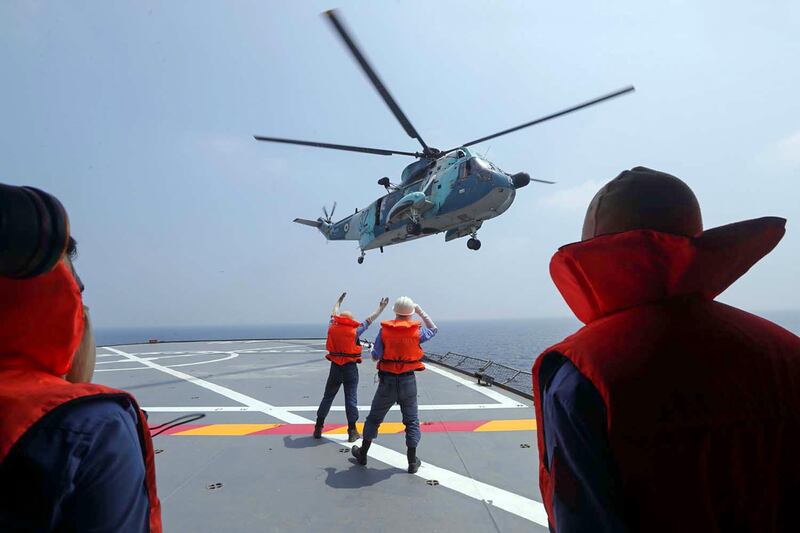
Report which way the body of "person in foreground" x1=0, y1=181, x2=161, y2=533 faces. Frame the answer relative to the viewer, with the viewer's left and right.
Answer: facing away from the viewer and to the right of the viewer

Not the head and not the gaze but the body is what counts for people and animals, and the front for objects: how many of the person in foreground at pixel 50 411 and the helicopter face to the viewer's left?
0

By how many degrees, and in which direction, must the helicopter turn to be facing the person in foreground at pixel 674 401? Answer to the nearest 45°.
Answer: approximately 45° to its right

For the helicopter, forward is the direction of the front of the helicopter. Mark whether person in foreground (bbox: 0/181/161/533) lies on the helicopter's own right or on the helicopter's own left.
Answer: on the helicopter's own right

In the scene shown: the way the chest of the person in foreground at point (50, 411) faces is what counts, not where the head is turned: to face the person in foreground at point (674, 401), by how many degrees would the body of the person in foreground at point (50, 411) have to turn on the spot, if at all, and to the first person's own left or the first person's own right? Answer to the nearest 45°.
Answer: approximately 90° to the first person's own right

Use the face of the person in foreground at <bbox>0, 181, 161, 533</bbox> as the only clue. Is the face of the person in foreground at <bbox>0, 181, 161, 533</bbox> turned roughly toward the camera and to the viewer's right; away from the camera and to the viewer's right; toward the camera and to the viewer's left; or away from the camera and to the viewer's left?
away from the camera and to the viewer's right

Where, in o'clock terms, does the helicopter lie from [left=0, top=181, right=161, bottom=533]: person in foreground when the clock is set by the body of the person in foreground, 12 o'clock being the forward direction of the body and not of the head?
The helicopter is roughly at 12 o'clock from the person in foreground.

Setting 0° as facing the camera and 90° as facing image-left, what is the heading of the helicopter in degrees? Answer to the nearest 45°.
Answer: approximately 315°
